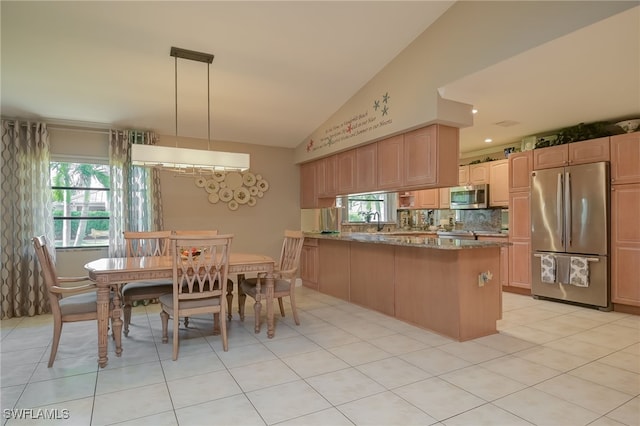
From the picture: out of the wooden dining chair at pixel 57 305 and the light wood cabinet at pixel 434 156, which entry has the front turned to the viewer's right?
the wooden dining chair

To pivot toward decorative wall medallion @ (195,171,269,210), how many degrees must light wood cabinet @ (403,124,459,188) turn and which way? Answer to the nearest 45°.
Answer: approximately 45° to its right

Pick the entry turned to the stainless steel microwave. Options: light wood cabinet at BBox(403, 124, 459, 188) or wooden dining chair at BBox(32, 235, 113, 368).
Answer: the wooden dining chair

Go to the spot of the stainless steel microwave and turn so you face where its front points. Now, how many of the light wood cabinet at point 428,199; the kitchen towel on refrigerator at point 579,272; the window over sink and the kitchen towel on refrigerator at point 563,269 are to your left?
2

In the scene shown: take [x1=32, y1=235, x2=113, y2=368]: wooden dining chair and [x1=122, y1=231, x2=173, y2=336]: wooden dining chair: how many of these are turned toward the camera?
1

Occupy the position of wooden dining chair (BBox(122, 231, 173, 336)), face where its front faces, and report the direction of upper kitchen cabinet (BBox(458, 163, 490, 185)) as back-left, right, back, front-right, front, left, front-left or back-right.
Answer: left

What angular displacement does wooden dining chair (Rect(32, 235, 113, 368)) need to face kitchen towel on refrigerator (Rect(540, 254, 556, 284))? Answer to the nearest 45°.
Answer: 0° — it already faces it

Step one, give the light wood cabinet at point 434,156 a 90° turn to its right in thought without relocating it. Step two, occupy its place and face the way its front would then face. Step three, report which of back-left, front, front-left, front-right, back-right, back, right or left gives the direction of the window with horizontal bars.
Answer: front-left

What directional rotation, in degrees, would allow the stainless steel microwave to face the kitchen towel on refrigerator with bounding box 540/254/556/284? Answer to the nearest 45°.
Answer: approximately 90° to its left
